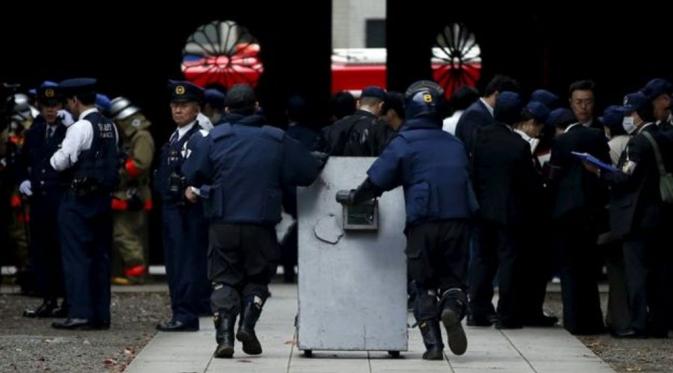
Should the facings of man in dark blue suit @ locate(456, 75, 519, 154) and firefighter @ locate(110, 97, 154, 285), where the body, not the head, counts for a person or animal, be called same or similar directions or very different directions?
very different directions

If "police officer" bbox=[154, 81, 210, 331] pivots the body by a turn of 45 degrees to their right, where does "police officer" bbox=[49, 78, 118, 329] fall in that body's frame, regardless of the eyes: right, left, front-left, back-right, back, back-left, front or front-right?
front

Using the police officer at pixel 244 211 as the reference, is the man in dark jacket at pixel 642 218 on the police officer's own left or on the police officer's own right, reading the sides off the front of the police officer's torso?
on the police officer's own right

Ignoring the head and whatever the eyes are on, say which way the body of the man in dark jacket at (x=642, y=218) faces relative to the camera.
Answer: to the viewer's left

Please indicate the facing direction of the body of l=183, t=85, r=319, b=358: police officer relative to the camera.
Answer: away from the camera

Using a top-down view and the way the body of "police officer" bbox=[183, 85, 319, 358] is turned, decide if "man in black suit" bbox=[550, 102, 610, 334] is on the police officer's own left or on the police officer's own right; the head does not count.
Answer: on the police officer's own right

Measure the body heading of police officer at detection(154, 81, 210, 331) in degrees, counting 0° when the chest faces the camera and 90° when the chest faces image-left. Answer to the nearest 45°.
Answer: approximately 45°

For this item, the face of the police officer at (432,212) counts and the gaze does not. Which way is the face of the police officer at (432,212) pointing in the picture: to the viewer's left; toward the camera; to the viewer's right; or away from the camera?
away from the camera

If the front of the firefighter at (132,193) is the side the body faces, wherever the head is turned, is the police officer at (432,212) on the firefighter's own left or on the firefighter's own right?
on the firefighter's own left

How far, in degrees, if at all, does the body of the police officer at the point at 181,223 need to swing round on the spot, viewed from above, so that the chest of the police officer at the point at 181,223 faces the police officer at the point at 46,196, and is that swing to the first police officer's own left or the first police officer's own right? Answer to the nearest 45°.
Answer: approximately 90° to the first police officer's own right

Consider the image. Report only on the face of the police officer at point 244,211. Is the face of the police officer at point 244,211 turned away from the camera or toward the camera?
away from the camera

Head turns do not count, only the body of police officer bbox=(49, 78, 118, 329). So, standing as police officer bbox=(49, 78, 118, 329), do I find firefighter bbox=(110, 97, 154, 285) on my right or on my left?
on my right
